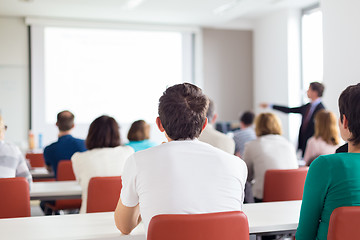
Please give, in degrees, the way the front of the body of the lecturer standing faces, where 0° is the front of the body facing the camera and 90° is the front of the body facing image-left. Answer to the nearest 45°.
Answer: approximately 45°

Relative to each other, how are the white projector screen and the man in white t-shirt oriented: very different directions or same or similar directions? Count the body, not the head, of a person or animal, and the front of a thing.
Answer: very different directions

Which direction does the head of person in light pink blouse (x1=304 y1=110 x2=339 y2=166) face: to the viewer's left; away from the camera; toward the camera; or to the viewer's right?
away from the camera

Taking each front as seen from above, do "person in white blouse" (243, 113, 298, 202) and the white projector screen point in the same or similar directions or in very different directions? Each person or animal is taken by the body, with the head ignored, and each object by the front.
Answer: very different directions

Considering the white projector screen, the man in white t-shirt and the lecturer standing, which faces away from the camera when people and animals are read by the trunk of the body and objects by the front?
the man in white t-shirt

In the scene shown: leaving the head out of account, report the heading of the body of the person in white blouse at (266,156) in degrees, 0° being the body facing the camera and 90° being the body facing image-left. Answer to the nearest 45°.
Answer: approximately 180°

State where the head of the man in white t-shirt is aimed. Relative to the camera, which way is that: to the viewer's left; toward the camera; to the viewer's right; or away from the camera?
away from the camera

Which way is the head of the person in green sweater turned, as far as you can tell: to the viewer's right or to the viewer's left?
to the viewer's left

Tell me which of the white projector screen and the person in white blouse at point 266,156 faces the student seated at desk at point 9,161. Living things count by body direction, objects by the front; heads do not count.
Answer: the white projector screen

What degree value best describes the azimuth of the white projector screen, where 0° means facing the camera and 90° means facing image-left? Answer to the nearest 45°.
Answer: approximately 0°

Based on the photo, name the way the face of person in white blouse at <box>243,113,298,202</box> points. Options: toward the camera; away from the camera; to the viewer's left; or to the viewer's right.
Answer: away from the camera

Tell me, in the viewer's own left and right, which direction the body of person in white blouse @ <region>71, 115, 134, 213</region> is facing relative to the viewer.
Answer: facing away from the viewer

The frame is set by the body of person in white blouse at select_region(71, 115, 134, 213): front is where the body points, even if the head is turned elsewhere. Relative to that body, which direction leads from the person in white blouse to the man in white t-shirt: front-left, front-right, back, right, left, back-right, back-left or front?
back
